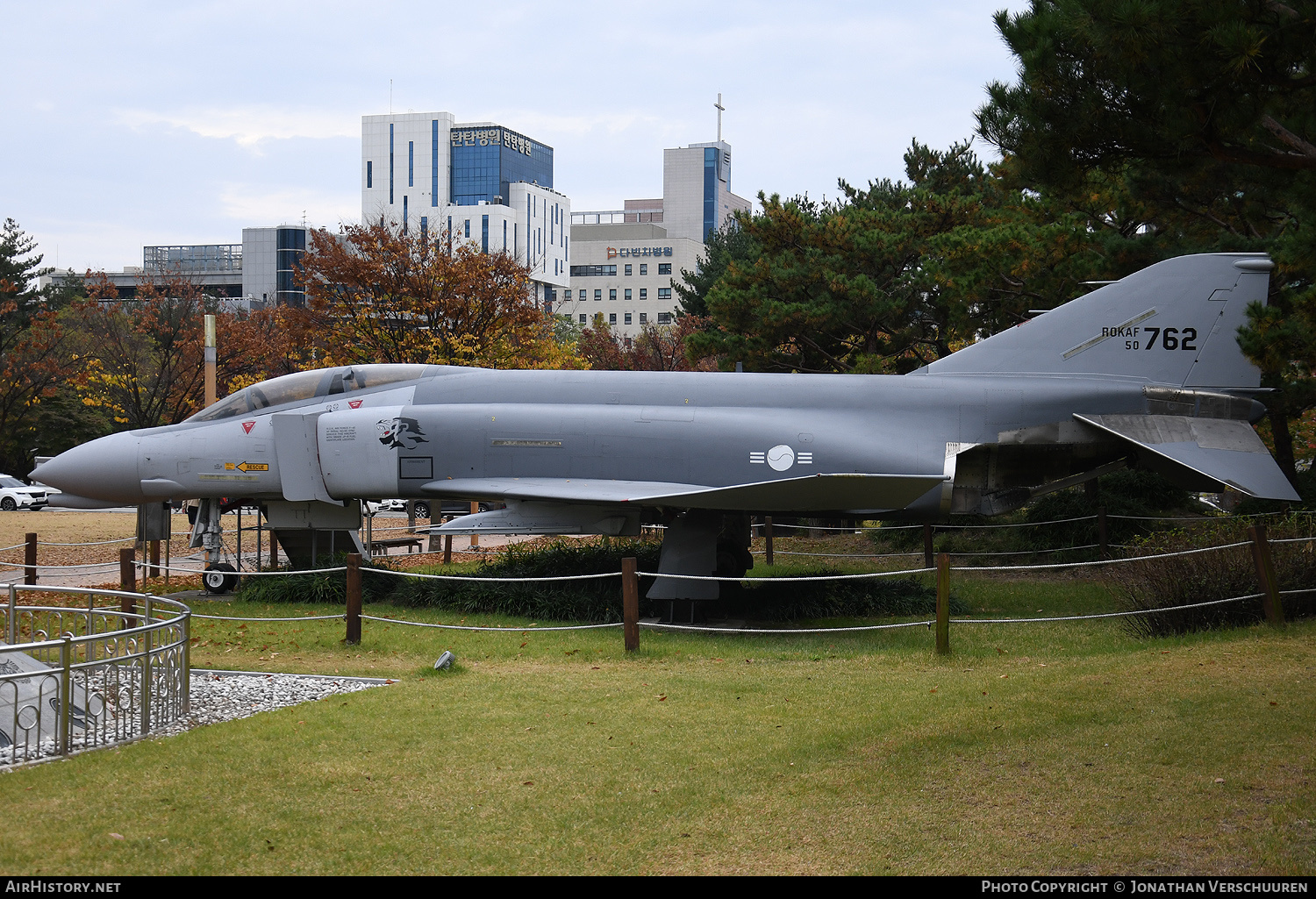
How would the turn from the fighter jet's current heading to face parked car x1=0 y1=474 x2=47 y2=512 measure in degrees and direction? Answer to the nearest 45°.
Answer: approximately 45° to its right

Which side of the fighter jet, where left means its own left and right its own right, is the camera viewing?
left

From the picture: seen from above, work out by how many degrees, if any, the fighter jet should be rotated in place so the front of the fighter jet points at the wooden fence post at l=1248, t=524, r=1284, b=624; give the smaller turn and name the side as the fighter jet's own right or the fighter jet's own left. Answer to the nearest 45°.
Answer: approximately 135° to the fighter jet's own left

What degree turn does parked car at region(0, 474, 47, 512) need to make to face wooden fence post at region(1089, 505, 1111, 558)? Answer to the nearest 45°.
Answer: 0° — it already faces it

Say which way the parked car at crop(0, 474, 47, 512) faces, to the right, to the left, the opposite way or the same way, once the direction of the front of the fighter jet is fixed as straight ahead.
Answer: the opposite way

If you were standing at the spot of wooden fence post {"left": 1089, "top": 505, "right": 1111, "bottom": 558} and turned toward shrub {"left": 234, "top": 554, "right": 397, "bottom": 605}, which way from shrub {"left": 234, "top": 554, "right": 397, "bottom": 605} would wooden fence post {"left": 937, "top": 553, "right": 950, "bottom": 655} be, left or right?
left

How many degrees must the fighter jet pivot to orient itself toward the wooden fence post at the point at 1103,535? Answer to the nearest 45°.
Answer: approximately 135° to its right

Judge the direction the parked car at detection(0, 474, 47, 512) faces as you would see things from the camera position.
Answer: facing the viewer and to the right of the viewer

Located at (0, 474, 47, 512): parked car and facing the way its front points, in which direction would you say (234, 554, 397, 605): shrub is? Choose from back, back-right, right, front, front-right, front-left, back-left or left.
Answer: front-right

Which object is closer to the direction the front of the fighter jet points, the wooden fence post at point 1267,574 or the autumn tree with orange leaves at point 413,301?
the autumn tree with orange leaves

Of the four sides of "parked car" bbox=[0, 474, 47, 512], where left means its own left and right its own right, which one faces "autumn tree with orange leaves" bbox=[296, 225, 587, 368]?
front

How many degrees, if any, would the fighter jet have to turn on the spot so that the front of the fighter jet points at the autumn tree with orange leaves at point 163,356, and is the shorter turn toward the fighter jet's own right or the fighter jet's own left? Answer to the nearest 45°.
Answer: approximately 45° to the fighter jet's own right
